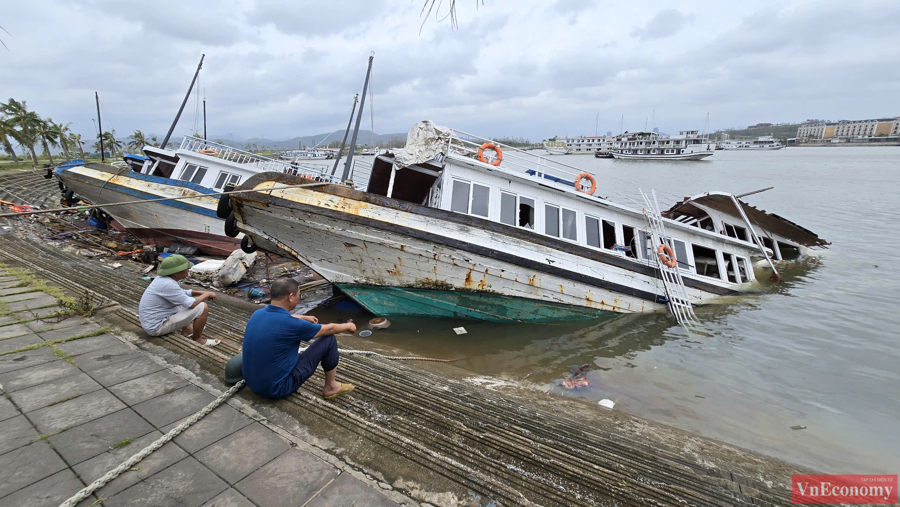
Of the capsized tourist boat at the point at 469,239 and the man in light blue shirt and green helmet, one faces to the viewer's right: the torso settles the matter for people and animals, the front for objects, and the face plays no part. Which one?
the man in light blue shirt and green helmet

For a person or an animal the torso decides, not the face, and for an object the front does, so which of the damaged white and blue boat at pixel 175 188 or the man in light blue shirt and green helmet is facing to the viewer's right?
the man in light blue shirt and green helmet

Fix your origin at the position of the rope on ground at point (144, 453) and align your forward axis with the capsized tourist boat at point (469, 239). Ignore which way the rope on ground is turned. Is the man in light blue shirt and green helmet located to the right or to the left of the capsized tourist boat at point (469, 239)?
left

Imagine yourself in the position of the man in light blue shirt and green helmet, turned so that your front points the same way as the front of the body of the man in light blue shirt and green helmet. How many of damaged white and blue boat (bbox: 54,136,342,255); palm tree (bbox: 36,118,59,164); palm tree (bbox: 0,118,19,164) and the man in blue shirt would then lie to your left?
3

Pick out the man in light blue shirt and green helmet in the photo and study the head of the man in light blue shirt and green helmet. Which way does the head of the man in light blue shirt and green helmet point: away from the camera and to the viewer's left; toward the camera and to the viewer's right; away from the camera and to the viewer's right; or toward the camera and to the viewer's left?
away from the camera and to the viewer's right

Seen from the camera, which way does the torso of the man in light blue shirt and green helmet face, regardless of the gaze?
to the viewer's right

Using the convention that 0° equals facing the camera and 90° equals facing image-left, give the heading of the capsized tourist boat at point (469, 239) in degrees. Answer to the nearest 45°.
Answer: approximately 45°

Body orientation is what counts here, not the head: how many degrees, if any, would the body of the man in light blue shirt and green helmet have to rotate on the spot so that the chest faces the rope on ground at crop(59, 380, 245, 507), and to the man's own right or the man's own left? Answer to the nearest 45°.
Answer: approximately 90° to the man's own right

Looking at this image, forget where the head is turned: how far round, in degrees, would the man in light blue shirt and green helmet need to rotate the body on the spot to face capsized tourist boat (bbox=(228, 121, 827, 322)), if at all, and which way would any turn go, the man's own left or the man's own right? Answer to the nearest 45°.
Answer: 0° — they already face it

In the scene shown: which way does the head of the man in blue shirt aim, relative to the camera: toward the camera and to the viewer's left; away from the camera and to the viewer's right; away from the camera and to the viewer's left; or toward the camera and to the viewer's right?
away from the camera and to the viewer's right

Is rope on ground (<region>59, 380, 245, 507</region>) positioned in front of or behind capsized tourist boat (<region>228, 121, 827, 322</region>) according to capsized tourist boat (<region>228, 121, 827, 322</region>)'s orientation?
in front

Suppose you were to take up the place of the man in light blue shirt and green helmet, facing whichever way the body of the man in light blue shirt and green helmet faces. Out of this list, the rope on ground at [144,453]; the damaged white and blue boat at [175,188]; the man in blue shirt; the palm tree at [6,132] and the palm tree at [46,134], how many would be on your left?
3
